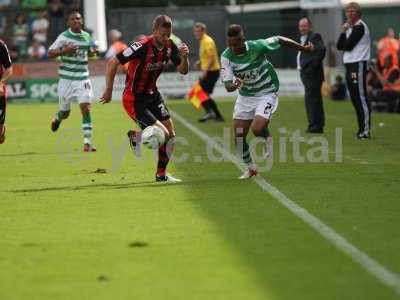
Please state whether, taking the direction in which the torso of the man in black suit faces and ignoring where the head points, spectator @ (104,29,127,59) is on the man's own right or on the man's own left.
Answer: on the man's own right

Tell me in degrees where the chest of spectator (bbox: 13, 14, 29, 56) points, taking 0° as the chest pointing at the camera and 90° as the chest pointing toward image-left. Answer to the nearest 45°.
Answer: approximately 0°

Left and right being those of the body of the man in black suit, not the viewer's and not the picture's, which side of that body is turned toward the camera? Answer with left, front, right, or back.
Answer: left

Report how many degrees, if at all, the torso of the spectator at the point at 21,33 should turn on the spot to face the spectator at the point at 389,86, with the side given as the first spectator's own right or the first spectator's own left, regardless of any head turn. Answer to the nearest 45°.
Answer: approximately 45° to the first spectator's own left

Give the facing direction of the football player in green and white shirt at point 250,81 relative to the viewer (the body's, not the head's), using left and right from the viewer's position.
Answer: facing the viewer and to the left of the viewer
